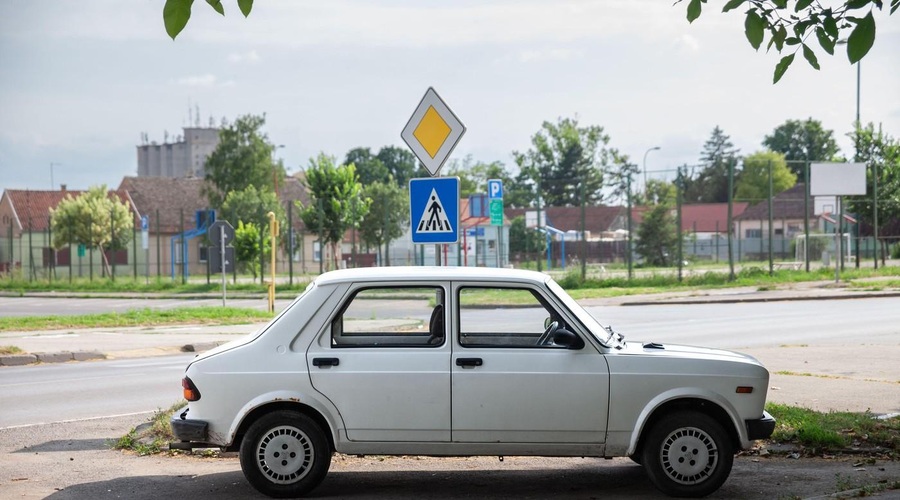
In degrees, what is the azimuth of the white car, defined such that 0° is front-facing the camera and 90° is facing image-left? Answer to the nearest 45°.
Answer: approximately 270°

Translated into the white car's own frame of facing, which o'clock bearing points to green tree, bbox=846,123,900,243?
The green tree is roughly at 10 o'clock from the white car.

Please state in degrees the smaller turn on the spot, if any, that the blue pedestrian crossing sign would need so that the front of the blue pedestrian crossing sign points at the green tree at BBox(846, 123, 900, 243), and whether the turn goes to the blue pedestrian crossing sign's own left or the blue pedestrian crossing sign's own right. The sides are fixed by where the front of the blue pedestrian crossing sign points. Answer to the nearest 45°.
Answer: approximately 135° to the blue pedestrian crossing sign's own left

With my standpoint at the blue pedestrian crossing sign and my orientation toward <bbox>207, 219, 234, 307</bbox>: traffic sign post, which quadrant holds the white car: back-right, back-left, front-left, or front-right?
back-left

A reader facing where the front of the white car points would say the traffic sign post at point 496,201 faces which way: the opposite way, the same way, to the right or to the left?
to the right

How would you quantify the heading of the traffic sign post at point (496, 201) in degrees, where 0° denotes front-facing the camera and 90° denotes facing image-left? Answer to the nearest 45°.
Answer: approximately 0°

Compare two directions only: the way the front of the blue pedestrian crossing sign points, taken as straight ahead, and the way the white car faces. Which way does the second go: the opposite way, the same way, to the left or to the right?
to the left

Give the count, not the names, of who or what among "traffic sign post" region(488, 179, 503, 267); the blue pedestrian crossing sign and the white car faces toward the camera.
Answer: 2

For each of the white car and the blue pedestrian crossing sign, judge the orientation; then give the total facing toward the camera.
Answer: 1
